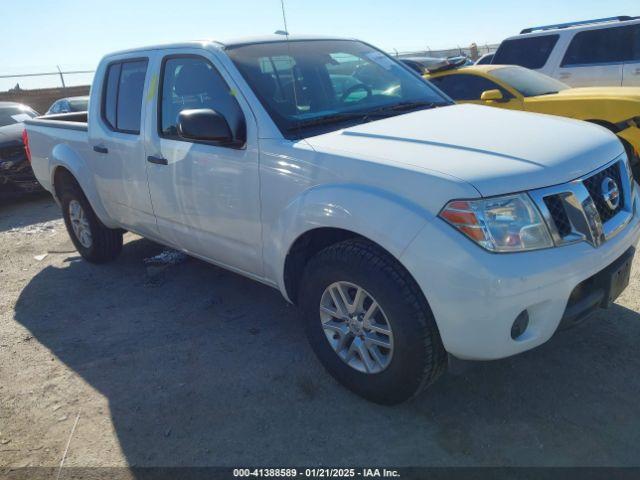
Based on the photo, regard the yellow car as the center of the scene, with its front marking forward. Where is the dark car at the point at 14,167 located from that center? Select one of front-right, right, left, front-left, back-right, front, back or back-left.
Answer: back-right

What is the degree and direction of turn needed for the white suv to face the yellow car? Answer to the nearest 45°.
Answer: approximately 45° to its right

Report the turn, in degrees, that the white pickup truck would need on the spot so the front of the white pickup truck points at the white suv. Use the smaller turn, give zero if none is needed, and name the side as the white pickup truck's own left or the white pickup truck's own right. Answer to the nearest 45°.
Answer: approximately 90° to the white pickup truck's own left

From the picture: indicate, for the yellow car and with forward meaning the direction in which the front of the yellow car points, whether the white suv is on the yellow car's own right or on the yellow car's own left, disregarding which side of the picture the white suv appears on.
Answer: on the yellow car's own left

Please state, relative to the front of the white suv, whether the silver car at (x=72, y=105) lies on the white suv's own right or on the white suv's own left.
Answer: on the white suv's own right

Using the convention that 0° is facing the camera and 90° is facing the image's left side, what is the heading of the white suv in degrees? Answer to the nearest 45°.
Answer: approximately 315°
